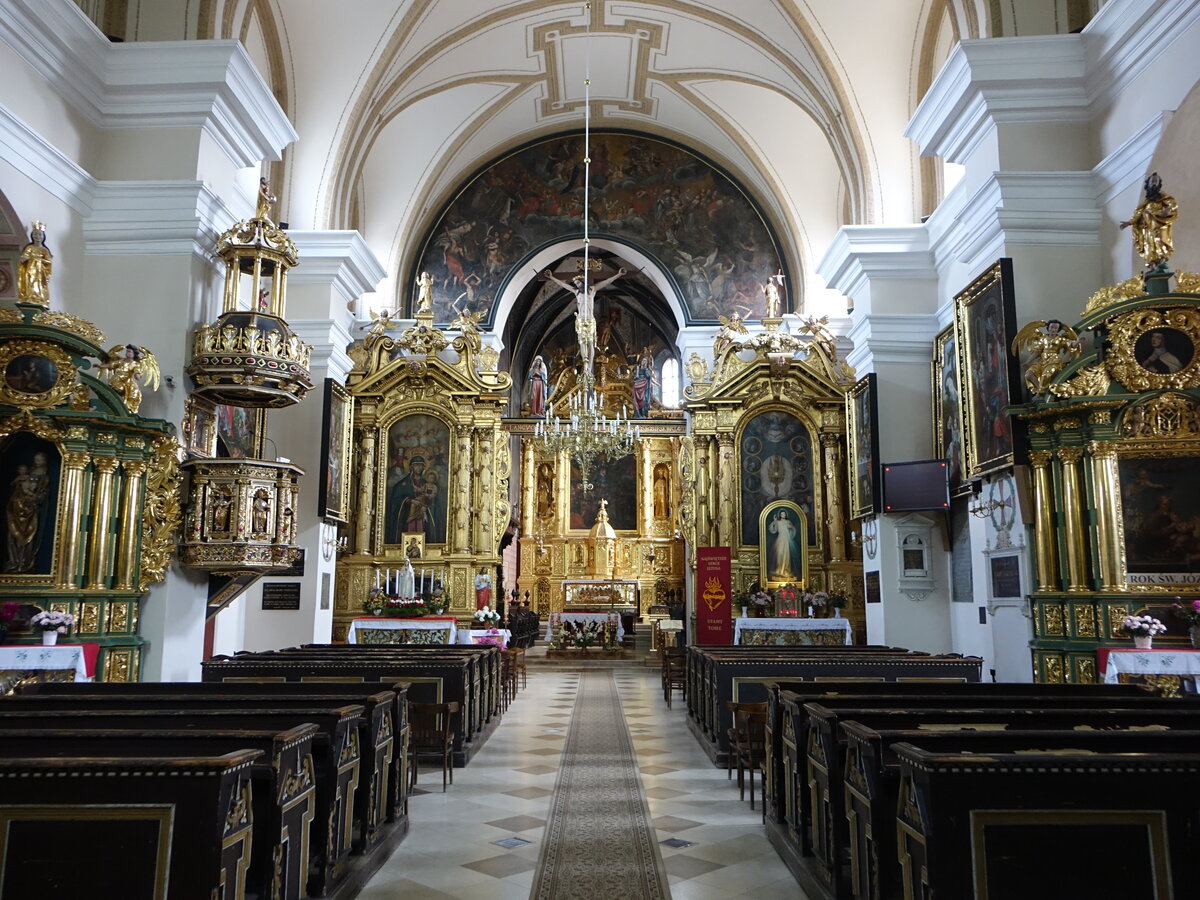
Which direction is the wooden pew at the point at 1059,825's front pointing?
away from the camera

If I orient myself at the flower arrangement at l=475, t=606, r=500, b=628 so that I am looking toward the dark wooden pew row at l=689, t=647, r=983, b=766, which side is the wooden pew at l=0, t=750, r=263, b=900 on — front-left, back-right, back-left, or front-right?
front-right

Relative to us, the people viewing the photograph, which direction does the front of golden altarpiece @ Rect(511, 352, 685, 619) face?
facing the viewer

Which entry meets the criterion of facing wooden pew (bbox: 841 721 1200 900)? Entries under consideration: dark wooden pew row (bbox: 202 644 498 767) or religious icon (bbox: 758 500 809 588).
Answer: the religious icon

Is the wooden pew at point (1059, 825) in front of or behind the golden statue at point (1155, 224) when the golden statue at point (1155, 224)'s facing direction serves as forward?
in front

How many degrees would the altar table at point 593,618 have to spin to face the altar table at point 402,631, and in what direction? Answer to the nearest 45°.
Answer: approximately 45° to its right

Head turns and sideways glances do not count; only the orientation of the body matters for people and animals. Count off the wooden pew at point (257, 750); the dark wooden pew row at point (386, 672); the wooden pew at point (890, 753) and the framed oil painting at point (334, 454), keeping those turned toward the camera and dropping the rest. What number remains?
0

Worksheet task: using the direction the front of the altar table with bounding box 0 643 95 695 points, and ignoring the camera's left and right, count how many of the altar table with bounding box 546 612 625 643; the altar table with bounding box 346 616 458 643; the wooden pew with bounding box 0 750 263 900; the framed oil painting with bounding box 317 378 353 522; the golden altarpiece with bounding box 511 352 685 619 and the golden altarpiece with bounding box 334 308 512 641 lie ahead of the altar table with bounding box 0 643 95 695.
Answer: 1

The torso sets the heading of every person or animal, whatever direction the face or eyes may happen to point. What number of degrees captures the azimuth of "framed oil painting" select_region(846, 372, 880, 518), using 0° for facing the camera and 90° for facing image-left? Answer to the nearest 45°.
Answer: approximately 90°

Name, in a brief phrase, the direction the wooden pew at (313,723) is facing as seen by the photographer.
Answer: facing away from the viewer

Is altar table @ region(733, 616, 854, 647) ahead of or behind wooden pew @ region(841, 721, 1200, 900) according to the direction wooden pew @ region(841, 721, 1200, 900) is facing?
ahead

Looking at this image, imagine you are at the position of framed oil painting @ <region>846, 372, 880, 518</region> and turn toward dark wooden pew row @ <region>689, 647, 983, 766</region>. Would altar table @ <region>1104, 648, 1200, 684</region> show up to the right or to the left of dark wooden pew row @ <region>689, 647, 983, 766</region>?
left

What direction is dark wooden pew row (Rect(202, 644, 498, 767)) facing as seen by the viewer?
away from the camera

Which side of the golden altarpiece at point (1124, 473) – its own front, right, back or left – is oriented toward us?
front

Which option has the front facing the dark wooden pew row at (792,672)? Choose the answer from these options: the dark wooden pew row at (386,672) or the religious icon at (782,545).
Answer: the religious icon

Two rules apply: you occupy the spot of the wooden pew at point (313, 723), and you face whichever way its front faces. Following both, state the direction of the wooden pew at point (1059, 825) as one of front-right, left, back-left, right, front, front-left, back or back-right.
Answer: back-right

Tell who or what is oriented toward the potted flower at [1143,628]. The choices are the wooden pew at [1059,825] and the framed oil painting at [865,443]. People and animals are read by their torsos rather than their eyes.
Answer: the wooden pew

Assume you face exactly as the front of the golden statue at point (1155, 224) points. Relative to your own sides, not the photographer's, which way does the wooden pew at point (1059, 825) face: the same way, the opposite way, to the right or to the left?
the opposite way

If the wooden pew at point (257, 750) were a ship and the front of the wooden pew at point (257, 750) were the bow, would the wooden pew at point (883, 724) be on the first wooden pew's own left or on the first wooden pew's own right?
on the first wooden pew's own right

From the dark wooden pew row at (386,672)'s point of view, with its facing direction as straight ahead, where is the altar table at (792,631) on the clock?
The altar table is roughly at 2 o'clock from the dark wooden pew row.

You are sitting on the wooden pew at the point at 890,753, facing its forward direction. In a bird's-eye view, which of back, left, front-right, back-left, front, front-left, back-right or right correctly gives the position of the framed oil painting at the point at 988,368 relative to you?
front
